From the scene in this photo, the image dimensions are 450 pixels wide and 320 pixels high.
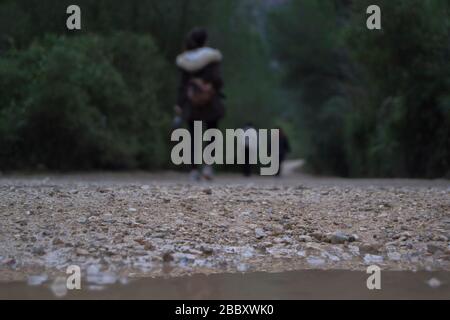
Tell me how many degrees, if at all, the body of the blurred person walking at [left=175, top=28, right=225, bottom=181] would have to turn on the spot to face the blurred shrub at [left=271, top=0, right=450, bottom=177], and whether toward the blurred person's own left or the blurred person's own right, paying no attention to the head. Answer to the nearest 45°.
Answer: approximately 45° to the blurred person's own right

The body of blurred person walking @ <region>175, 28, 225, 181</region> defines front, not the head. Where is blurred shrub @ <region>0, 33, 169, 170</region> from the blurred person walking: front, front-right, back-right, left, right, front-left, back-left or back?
front-left

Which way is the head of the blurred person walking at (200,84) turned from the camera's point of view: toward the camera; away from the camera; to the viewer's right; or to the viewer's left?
away from the camera

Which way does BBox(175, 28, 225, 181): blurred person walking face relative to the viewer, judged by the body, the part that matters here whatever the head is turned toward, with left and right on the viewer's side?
facing away from the viewer

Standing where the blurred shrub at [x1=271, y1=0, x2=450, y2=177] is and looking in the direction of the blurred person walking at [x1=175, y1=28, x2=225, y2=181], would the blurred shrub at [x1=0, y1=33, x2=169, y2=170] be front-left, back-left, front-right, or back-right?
front-right
